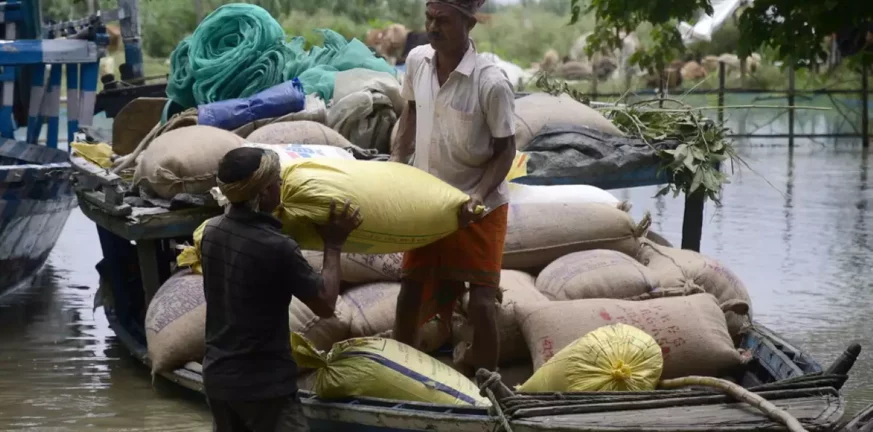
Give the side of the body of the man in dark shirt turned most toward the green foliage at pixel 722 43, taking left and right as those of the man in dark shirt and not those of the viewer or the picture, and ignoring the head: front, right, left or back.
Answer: front

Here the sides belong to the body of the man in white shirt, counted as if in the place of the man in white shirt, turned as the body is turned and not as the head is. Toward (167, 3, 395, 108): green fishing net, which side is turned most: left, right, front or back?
right

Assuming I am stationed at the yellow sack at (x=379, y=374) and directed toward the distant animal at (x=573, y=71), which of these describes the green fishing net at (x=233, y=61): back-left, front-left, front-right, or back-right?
front-left

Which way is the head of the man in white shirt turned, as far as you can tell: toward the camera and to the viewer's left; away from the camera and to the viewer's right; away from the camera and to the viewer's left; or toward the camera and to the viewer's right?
toward the camera and to the viewer's left

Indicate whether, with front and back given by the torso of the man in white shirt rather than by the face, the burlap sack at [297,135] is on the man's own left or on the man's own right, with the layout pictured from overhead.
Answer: on the man's own right

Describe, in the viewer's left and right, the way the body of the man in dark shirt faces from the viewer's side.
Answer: facing away from the viewer and to the right of the viewer

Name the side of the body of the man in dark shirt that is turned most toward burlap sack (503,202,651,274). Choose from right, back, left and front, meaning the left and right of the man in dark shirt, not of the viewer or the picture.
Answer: front

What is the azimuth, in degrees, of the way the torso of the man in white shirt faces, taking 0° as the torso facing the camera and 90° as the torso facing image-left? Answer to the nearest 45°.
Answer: approximately 45°

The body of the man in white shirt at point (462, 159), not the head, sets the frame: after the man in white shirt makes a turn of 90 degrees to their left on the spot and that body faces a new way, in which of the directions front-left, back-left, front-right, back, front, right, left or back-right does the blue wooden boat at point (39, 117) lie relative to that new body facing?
back

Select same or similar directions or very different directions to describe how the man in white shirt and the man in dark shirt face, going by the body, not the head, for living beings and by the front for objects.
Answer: very different directions

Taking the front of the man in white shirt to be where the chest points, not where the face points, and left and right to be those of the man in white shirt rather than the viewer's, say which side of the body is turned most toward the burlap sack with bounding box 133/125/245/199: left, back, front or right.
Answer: right

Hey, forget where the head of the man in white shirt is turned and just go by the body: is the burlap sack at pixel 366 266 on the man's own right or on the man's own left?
on the man's own right

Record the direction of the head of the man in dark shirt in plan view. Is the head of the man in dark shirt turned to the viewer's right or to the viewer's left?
to the viewer's right

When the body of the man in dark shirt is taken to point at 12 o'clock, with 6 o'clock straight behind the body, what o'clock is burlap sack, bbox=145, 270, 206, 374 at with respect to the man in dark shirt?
The burlap sack is roughly at 10 o'clock from the man in dark shirt.

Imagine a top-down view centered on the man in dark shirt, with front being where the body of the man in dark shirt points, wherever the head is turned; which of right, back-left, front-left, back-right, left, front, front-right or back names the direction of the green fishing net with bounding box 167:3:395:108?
front-left
